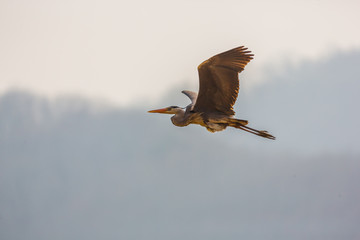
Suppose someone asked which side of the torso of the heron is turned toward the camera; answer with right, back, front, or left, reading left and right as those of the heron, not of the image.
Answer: left
